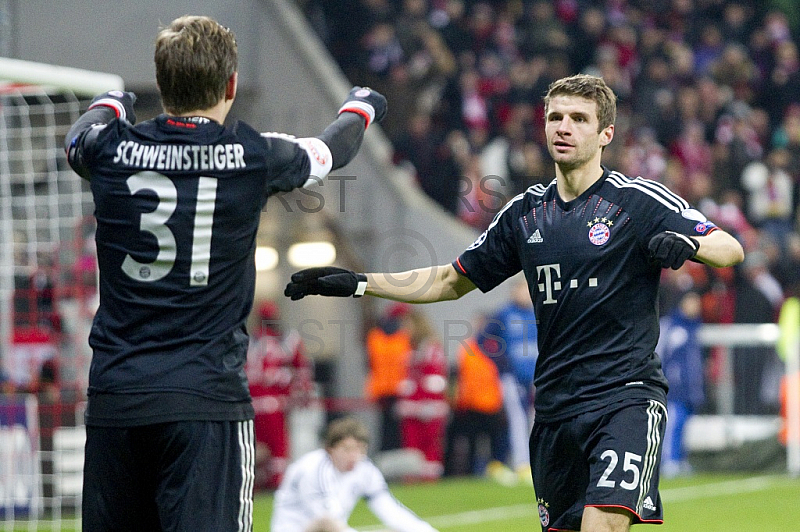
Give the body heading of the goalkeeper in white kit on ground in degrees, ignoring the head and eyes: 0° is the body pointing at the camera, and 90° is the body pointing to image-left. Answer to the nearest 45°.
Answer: approximately 315°

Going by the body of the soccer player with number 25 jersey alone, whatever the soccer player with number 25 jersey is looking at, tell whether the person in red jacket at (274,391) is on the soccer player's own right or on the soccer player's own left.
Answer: on the soccer player's own right

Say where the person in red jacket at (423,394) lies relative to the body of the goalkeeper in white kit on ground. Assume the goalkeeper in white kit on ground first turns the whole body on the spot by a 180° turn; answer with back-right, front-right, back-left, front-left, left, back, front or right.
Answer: front-right

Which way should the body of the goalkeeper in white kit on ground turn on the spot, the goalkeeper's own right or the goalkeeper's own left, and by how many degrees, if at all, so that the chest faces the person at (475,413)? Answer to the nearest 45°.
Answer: approximately 135° to the goalkeeper's own left

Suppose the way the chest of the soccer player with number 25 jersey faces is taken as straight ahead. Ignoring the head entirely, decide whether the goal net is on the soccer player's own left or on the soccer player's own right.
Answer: on the soccer player's own right

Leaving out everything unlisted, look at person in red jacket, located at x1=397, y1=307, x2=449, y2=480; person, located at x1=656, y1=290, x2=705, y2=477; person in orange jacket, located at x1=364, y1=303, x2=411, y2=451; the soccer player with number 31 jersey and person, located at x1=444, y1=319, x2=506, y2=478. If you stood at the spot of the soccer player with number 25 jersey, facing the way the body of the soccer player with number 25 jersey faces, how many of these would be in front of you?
1

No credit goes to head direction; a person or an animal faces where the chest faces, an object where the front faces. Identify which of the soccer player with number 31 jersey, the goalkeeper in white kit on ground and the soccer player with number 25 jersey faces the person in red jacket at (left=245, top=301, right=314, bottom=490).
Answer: the soccer player with number 31 jersey

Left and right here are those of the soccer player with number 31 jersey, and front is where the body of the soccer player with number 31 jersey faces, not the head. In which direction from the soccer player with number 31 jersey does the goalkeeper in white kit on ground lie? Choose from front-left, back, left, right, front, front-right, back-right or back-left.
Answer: front

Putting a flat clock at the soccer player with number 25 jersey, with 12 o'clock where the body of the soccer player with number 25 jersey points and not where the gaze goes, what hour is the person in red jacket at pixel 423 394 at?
The person in red jacket is roughly at 4 o'clock from the soccer player with number 25 jersey.

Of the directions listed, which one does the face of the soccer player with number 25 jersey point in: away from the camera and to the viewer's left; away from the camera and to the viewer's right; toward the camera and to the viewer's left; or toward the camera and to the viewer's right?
toward the camera and to the viewer's left

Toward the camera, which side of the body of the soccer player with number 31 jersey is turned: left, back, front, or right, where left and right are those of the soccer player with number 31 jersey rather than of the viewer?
back

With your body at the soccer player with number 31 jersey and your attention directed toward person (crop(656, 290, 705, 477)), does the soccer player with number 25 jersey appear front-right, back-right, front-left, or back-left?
front-right

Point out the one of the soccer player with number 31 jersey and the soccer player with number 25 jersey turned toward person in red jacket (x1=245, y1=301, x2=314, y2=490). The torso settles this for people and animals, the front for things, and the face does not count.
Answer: the soccer player with number 31 jersey

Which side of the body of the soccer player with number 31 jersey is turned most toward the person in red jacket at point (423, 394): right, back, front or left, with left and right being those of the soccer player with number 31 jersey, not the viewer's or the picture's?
front

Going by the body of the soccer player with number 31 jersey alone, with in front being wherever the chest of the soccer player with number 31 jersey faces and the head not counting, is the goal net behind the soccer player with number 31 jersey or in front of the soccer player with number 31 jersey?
in front

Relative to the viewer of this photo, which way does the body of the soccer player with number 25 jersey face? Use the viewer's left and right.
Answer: facing the viewer and to the left of the viewer

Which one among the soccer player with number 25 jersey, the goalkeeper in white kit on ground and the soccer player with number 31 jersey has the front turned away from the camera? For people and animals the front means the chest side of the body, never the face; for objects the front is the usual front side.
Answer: the soccer player with number 31 jersey

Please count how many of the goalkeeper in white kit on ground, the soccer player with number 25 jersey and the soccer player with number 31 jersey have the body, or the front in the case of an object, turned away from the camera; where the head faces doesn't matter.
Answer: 1

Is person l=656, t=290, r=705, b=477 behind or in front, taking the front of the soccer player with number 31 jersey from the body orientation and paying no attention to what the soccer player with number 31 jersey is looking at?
in front

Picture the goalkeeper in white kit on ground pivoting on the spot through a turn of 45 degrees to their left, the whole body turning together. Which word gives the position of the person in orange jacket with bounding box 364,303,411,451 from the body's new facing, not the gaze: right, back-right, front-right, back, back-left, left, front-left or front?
left

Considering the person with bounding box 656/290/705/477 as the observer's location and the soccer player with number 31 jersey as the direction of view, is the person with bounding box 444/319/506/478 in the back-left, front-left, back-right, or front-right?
front-right
